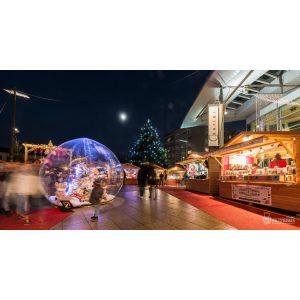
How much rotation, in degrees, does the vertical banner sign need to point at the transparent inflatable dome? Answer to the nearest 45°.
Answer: approximately 45° to its right

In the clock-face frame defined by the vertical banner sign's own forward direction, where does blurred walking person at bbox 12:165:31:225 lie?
The blurred walking person is roughly at 1 o'clock from the vertical banner sign.

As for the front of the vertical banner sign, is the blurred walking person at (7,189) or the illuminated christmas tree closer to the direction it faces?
the blurred walking person

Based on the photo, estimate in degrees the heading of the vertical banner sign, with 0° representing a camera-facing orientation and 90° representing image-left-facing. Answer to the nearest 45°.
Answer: approximately 0°

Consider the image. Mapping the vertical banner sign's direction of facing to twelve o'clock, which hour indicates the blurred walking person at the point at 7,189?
The blurred walking person is roughly at 1 o'clock from the vertical banner sign.
